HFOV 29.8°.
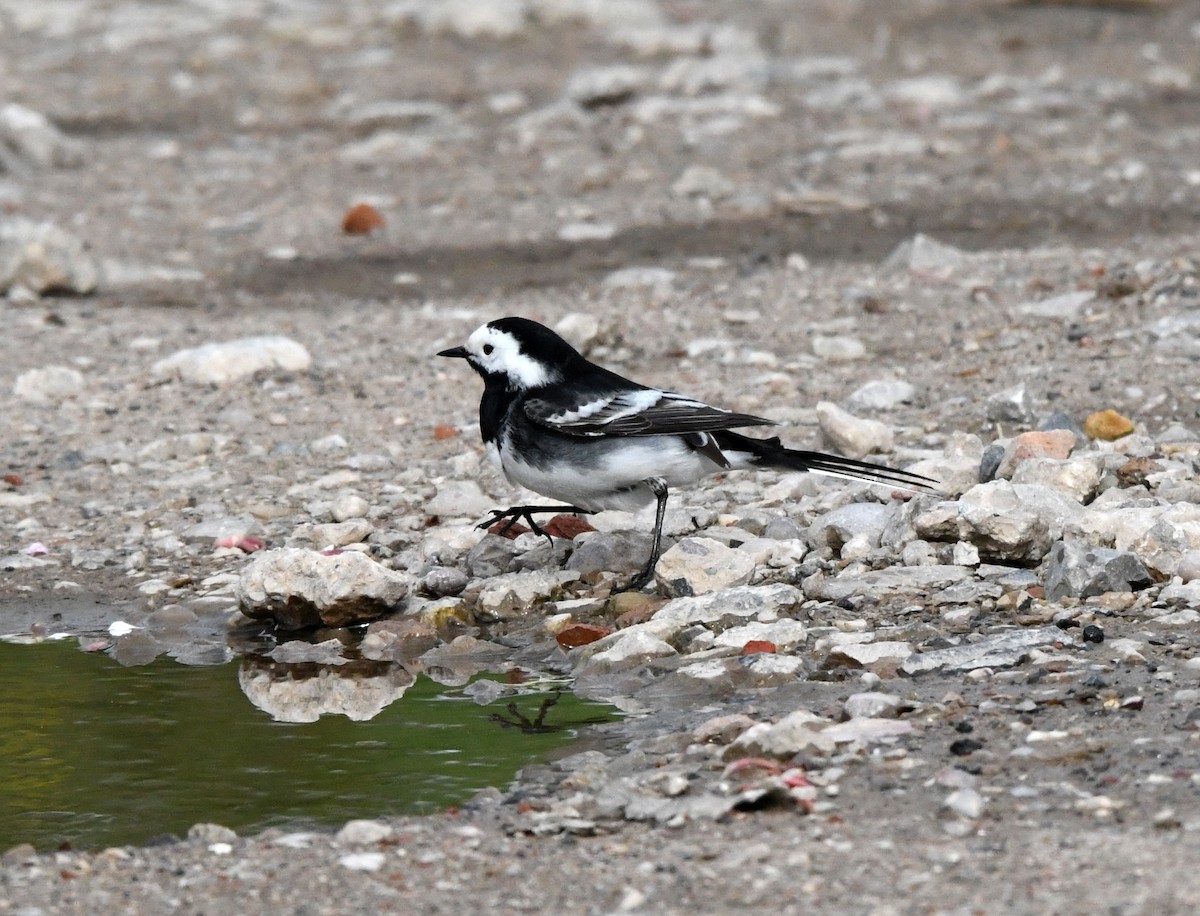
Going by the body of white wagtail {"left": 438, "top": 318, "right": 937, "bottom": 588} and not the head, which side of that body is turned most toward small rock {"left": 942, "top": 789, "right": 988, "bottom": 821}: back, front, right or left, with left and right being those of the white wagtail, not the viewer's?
left

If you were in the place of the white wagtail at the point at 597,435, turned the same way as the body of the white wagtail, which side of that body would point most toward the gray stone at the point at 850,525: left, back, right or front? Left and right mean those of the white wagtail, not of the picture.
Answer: back

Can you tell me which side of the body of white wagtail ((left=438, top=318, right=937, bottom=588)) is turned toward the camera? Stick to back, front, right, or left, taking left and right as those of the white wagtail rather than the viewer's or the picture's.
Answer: left

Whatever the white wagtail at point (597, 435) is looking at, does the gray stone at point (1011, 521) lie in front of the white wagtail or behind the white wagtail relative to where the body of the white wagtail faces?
behind

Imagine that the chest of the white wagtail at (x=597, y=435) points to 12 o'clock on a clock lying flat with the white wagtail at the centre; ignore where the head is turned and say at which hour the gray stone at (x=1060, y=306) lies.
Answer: The gray stone is roughly at 4 o'clock from the white wagtail.

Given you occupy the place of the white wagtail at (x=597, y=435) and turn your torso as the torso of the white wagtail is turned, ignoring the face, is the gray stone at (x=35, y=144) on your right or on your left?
on your right

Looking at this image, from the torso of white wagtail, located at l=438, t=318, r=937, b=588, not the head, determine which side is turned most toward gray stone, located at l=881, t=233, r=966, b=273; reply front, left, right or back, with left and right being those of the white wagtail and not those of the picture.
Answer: right

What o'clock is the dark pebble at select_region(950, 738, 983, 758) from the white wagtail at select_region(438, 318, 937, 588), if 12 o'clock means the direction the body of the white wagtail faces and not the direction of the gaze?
The dark pebble is roughly at 8 o'clock from the white wagtail.

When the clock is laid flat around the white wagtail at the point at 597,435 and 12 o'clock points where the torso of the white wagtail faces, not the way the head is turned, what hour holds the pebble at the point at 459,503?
The pebble is roughly at 2 o'clock from the white wagtail.

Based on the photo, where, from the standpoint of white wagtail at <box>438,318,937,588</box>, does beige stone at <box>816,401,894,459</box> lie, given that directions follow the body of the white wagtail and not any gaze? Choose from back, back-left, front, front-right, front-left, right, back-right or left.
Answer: back-right

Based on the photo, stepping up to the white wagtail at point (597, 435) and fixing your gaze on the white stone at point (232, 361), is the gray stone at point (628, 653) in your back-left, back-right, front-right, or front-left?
back-left

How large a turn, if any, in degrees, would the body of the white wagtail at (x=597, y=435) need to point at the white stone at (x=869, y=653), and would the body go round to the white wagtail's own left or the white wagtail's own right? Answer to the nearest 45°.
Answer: approximately 135° to the white wagtail's own left
